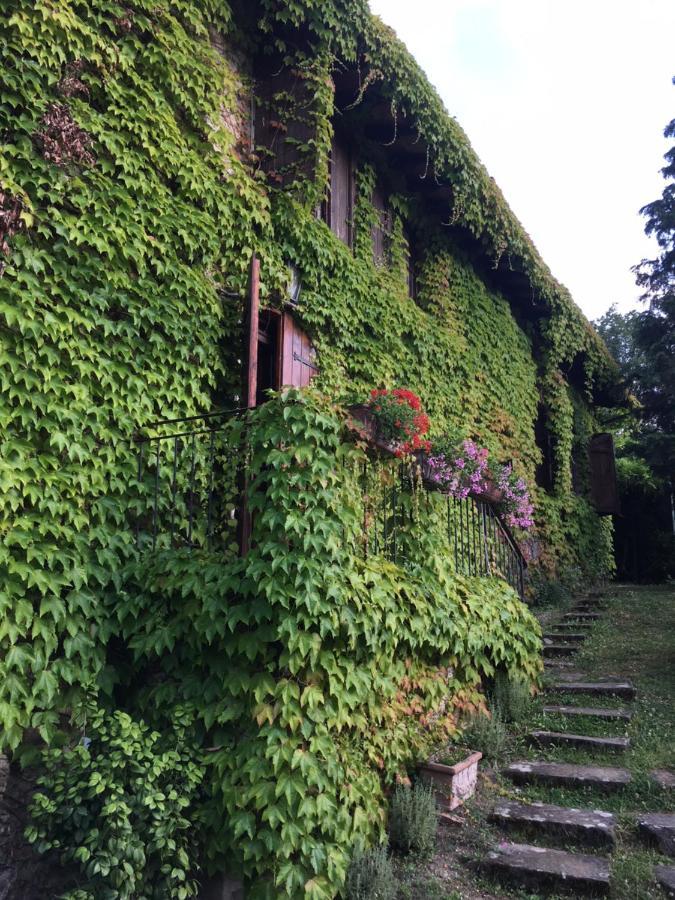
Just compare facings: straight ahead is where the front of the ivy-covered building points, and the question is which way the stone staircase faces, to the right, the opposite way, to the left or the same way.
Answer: to the right

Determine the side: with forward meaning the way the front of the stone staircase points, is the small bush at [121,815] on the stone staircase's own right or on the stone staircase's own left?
on the stone staircase's own right

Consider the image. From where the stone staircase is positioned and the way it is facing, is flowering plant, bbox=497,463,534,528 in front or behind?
behind

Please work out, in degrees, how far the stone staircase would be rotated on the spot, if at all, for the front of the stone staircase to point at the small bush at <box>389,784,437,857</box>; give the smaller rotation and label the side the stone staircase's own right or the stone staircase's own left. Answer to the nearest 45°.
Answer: approximately 45° to the stone staircase's own right

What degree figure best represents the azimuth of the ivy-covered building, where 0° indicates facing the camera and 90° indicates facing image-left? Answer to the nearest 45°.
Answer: approximately 315°

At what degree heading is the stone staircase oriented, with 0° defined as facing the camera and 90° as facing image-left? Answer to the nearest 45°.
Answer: approximately 0°

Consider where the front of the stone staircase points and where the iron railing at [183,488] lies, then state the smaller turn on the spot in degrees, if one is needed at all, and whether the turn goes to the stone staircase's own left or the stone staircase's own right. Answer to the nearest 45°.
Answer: approximately 90° to the stone staircase's own right

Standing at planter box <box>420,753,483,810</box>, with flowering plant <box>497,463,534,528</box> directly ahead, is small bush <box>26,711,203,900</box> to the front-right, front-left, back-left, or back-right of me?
back-left

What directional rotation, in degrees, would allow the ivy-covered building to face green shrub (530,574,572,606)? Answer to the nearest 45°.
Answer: approximately 90° to its left

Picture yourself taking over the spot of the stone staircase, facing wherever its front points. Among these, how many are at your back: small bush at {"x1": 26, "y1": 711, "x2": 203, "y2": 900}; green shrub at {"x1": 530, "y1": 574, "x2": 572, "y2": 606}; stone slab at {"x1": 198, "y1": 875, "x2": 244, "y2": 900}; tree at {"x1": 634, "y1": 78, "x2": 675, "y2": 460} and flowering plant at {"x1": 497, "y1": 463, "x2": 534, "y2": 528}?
3
